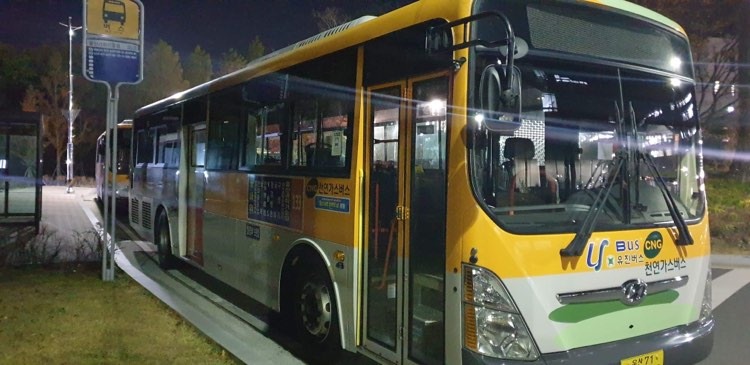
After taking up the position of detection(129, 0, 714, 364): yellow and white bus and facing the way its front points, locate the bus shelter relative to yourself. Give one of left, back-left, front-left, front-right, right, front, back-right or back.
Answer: back

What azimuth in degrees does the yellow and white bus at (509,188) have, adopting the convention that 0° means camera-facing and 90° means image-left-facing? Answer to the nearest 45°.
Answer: approximately 315°

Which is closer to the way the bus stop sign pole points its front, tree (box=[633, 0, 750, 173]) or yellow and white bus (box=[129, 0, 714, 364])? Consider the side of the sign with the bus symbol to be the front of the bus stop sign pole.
the yellow and white bus

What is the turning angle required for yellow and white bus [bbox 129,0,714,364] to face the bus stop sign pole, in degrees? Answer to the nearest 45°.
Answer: approximately 180°

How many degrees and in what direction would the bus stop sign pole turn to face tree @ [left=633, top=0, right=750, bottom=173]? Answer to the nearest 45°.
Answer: approximately 90° to its left

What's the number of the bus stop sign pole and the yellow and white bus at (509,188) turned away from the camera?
0

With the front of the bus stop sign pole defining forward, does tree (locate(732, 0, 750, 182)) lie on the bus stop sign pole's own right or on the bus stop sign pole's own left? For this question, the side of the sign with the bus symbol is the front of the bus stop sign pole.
on the bus stop sign pole's own left

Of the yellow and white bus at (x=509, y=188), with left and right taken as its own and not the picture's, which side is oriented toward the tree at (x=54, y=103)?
back

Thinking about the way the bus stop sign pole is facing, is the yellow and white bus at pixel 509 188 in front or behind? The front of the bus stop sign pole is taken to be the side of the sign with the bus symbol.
in front

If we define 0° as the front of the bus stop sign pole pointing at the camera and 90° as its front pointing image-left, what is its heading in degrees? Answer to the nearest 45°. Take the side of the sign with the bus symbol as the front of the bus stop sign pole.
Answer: approximately 0°
